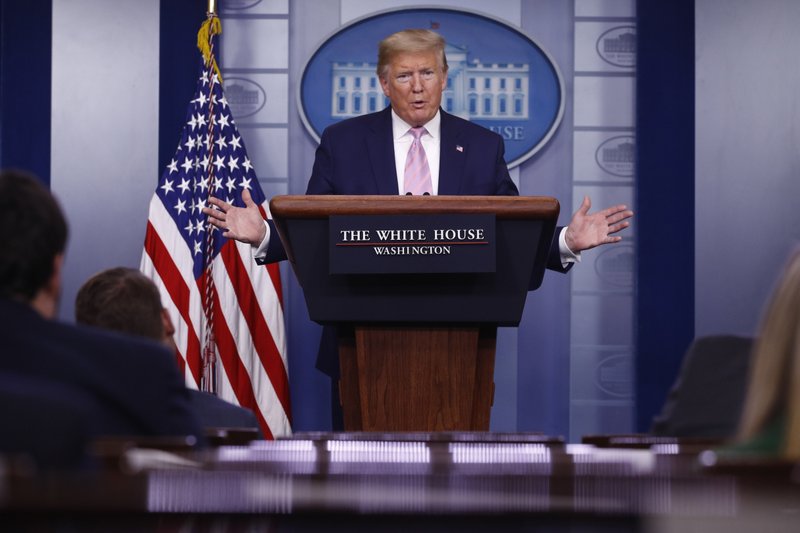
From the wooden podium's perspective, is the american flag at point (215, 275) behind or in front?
behind

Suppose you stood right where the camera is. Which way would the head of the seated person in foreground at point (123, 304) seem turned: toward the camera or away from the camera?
away from the camera

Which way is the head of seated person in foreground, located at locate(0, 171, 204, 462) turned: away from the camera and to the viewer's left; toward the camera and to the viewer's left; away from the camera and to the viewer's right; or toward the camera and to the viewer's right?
away from the camera and to the viewer's right

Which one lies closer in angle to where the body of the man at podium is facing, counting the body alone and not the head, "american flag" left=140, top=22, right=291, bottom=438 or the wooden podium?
the wooden podium

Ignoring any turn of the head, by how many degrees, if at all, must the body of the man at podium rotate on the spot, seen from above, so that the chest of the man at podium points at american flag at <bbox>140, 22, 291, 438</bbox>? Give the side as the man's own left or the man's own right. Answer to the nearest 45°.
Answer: approximately 135° to the man's own right

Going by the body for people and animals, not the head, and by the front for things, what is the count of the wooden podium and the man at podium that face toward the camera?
2

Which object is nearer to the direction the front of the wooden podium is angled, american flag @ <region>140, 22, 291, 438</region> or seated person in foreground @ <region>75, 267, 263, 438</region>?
the seated person in foreground

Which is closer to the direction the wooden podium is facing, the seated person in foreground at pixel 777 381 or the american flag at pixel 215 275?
the seated person in foreground
